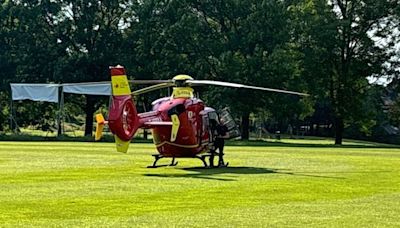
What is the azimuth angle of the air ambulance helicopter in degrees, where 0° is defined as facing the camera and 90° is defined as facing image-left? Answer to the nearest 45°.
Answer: approximately 225°

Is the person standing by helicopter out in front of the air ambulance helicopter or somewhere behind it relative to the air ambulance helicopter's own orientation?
in front
